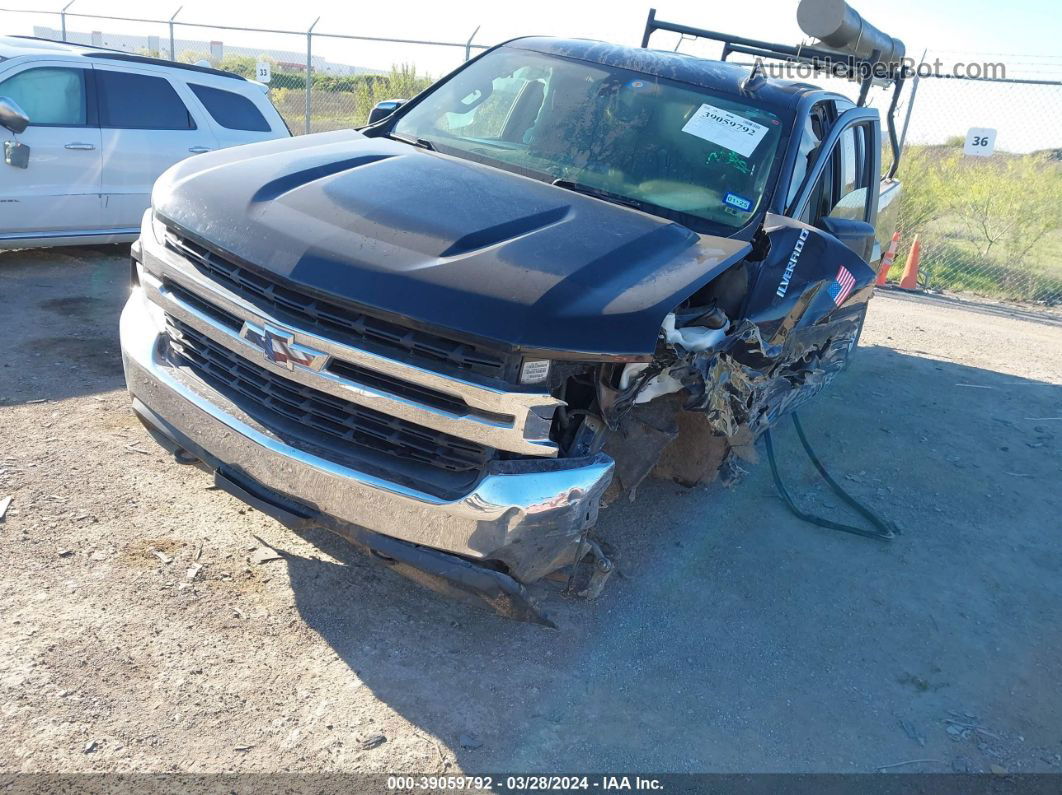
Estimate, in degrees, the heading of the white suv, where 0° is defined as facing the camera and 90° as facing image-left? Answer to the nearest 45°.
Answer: approximately 90°

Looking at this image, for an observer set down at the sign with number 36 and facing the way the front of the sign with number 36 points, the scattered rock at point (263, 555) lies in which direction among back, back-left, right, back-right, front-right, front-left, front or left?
front

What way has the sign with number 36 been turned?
toward the camera

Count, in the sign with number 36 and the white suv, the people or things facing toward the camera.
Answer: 1

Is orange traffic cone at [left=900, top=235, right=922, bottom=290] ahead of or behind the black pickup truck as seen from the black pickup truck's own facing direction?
behind

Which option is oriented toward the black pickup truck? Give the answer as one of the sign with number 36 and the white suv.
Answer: the sign with number 36

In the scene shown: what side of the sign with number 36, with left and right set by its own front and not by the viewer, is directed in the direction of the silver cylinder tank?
front

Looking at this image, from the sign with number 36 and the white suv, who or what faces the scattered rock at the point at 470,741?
the sign with number 36

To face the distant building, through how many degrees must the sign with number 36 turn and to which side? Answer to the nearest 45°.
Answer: approximately 90° to its right

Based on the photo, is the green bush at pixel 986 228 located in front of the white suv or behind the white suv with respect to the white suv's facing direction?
behind
